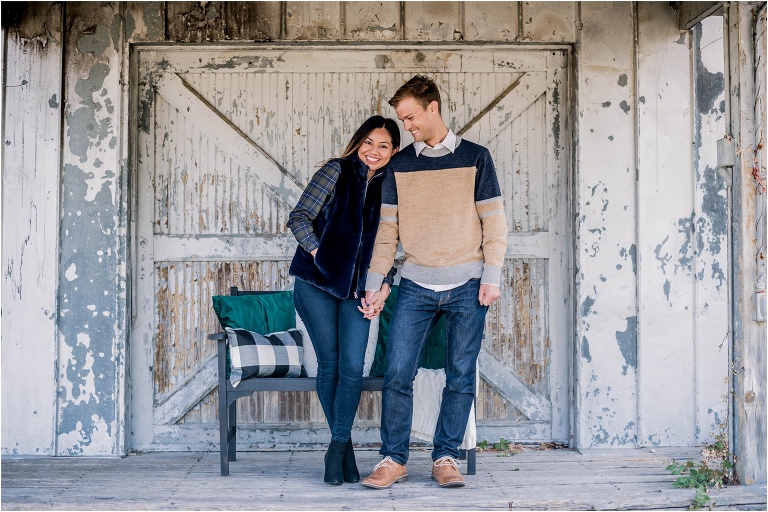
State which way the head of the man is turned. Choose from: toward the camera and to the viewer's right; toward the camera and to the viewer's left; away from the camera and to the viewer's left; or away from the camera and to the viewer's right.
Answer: toward the camera and to the viewer's left

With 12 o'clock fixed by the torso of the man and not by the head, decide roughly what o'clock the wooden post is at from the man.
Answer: The wooden post is roughly at 9 o'clock from the man.

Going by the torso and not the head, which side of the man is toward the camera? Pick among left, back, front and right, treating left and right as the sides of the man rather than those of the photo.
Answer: front

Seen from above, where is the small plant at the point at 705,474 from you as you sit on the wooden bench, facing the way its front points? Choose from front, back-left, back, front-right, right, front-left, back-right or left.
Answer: left

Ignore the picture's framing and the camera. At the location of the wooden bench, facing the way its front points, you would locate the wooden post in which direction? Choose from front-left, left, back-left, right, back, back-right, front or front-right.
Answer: left

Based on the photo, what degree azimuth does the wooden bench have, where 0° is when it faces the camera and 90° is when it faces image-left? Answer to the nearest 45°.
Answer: approximately 0°

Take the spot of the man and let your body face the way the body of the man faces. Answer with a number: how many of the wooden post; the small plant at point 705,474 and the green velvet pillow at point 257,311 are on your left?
2

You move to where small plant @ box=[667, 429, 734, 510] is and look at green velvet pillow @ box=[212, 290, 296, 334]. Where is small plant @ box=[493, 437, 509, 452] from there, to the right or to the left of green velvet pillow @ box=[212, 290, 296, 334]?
right
